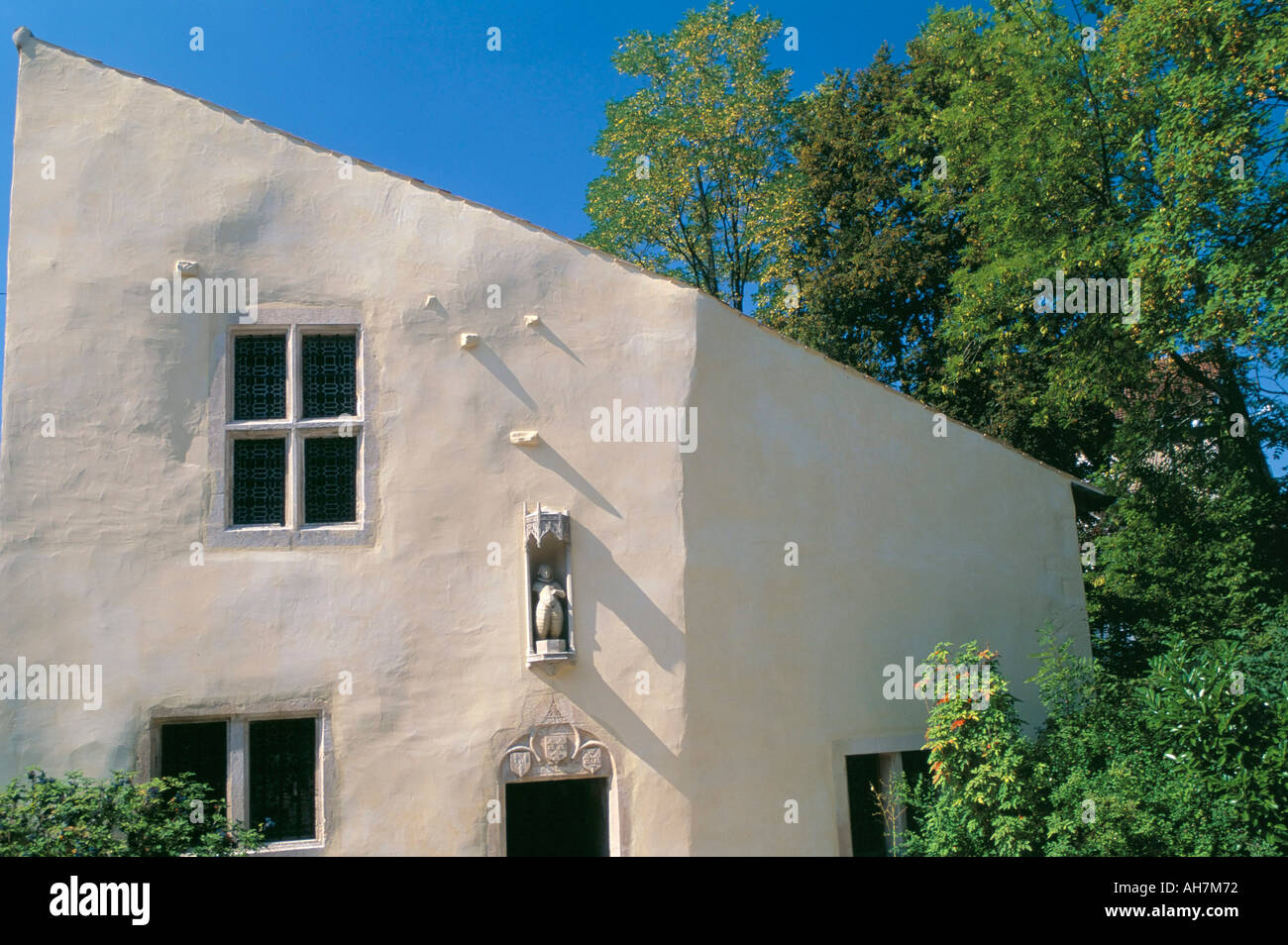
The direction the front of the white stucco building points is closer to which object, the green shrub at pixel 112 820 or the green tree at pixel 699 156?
the green shrub

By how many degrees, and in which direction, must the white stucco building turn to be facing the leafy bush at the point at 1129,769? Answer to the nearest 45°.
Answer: approximately 90° to its left

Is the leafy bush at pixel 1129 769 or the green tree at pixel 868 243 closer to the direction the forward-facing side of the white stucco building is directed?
the leafy bush

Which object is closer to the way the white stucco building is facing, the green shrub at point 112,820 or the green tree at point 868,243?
the green shrub

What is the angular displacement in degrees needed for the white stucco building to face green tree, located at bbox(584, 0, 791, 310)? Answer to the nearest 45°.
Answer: approximately 180°

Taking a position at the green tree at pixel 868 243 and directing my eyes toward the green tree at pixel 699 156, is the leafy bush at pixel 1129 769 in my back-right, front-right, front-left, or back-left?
back-left

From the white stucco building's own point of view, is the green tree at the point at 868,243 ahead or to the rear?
to the rear

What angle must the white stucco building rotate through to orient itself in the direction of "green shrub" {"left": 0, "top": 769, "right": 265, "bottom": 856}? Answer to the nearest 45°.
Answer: approximately 45° to its right

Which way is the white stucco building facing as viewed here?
toward the camera
